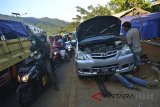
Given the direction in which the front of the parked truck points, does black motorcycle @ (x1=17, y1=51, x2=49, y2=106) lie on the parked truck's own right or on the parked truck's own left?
on the parked truck's own left

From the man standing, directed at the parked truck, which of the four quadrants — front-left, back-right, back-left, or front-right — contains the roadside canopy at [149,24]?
back-right

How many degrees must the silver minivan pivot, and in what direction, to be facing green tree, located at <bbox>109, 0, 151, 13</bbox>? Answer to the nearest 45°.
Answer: approximately 180°

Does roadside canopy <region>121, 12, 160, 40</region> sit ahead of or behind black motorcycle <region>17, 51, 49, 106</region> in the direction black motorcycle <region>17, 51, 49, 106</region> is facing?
behind

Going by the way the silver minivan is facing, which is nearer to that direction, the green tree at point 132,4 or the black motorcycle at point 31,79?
the black motorcycle

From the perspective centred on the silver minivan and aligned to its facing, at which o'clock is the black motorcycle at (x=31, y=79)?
The black motorcycle is roughly at 2 o'clock from the silver minivan.

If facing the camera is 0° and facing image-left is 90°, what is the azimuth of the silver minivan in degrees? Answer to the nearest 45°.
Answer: approximately 0°
